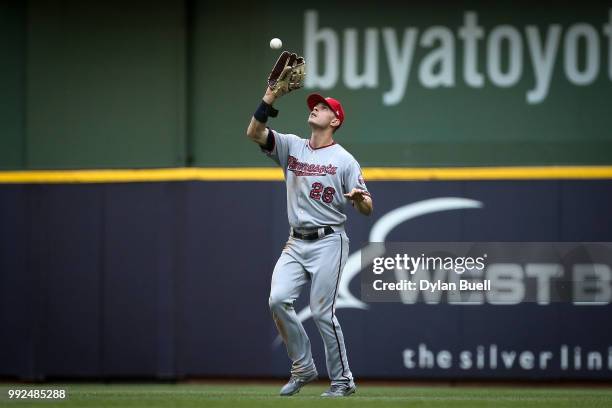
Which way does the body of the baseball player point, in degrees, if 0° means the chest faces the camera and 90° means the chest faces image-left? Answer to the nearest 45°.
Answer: approximately 45°
